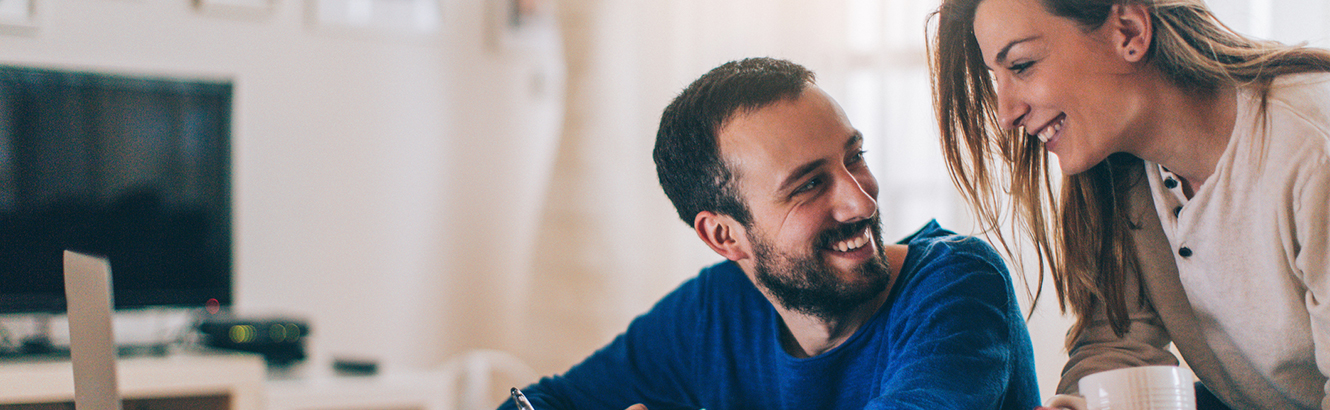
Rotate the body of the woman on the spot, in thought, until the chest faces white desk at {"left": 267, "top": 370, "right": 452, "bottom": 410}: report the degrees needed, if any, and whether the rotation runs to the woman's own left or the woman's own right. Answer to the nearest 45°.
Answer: approximately 45° to the woman's own right

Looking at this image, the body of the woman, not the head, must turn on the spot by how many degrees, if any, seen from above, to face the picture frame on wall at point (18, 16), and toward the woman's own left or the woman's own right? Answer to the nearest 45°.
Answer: approximately 45° to the woman's own right

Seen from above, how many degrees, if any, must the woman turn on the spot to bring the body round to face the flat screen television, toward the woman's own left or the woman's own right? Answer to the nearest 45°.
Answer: approximately 45° to the woman's own right

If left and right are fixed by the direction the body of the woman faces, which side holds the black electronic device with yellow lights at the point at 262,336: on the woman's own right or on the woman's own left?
on the woman's own right

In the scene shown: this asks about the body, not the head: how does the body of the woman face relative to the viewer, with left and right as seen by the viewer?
facing the viewer and to the left of the viewer

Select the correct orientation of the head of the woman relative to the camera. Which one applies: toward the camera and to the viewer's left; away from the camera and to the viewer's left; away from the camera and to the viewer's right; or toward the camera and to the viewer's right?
toward the camera and to the viewer's left

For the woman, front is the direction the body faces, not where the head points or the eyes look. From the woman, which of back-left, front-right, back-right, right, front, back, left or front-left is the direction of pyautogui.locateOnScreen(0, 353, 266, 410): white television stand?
front-right
